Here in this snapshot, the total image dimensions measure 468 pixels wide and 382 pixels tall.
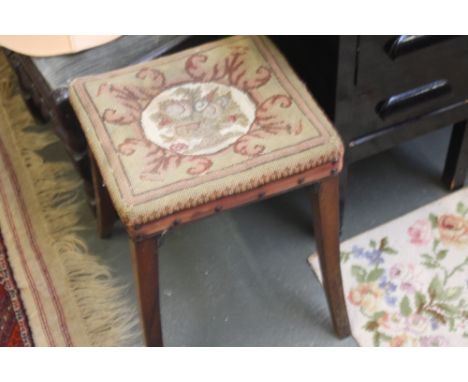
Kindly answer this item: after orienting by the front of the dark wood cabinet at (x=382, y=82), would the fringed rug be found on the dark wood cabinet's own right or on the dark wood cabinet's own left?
on the dark wood cabinet's own right

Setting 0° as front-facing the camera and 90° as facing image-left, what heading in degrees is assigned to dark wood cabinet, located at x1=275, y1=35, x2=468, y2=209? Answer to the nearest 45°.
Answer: approximately 315°
